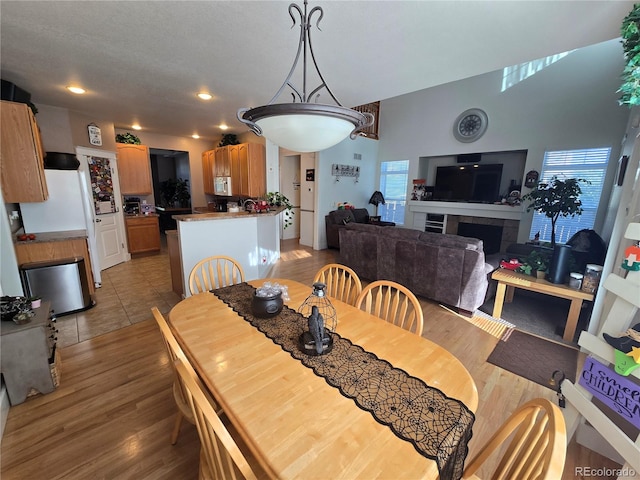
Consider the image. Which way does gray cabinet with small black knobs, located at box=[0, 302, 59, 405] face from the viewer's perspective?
to the viewer's right

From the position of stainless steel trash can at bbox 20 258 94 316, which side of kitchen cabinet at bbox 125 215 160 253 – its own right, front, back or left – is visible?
front

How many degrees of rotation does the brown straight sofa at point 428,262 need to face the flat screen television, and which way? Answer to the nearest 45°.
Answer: approximately 45° to its left

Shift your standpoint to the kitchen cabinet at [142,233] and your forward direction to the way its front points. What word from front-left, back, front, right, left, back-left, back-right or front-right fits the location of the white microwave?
left

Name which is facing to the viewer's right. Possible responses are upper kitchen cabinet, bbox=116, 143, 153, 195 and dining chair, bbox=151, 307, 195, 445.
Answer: the dining chair

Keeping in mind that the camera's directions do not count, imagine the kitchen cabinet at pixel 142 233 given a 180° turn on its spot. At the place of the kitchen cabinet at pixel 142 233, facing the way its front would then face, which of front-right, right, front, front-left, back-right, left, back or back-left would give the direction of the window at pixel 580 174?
back-right

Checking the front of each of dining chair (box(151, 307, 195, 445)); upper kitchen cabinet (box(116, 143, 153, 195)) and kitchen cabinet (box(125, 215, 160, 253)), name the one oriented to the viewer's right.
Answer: the dining chair

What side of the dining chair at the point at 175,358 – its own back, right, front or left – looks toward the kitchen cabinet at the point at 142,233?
left

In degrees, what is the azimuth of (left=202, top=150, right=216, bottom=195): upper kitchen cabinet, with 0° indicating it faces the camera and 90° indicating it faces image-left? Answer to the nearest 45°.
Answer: approximately 45°

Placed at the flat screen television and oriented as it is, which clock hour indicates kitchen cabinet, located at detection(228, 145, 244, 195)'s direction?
The kitchen cabinet is roughly at 2 o'clock from the flat screen television.

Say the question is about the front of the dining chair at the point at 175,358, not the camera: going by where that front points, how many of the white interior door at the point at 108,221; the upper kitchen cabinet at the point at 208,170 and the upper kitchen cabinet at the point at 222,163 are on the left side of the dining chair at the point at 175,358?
3
